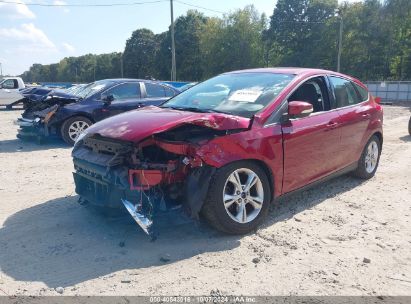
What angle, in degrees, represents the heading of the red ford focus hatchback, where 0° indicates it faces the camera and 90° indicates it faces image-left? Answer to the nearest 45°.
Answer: approximately 45°

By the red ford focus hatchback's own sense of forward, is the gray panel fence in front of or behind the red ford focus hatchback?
behind
